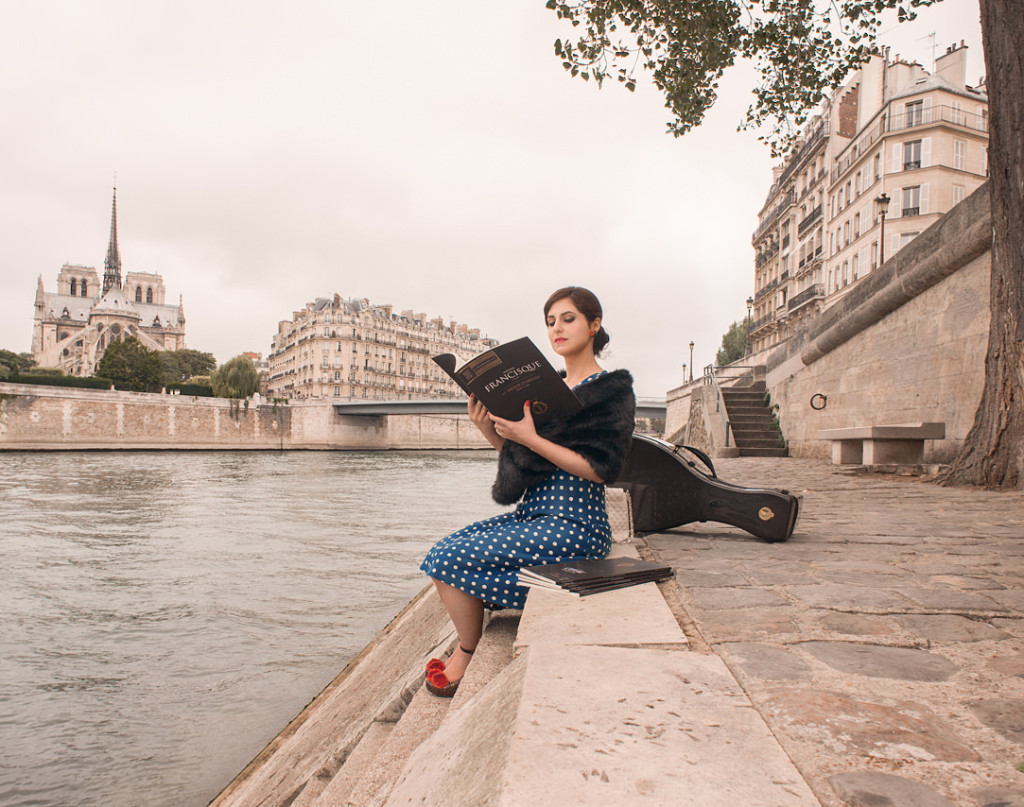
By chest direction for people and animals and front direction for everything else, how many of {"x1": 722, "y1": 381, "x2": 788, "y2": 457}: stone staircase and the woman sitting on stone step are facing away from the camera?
0

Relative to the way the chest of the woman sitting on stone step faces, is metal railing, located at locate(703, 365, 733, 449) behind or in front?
behind

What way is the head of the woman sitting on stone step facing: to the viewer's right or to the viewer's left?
to the viewer's left

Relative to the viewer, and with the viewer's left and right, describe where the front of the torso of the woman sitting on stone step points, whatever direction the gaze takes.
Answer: facing the viewer and to the left of the viewer

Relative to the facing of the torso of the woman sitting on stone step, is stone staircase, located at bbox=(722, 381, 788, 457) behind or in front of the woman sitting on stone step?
behind

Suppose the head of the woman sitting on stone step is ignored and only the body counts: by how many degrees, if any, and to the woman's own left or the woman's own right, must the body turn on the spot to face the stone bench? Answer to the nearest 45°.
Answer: approximately 180°

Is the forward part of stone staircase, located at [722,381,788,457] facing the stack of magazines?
yes

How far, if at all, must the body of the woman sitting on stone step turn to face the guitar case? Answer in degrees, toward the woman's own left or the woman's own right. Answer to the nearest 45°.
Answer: approximately 180°

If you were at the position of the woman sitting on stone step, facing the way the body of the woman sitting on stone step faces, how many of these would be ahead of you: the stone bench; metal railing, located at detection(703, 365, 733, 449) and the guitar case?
0

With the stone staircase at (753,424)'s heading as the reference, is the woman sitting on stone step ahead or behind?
ahead

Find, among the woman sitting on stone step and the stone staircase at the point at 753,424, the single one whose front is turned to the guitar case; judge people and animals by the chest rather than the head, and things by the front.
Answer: the stone staircase

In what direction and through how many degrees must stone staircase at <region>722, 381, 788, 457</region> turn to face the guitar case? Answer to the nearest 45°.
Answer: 0° — it already faces it

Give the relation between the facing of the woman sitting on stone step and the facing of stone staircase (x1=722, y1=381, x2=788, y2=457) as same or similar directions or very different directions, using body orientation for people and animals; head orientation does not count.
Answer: same or similar directions

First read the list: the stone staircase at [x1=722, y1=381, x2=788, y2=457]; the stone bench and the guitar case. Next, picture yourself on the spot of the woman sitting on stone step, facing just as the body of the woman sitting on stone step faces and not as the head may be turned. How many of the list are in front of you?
0

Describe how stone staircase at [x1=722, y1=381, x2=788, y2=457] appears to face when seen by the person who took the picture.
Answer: facing the viewer
